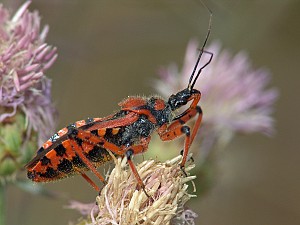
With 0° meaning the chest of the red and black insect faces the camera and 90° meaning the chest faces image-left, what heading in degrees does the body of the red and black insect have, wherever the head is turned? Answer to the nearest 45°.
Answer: approximately 270°

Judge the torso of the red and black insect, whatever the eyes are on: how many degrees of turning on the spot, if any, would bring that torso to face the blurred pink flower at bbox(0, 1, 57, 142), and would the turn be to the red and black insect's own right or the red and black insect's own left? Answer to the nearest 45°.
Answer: approximately 135° to the red and black insect's own left

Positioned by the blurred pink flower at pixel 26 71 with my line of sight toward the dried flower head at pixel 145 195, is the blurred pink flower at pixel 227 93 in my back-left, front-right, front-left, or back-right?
front-left
